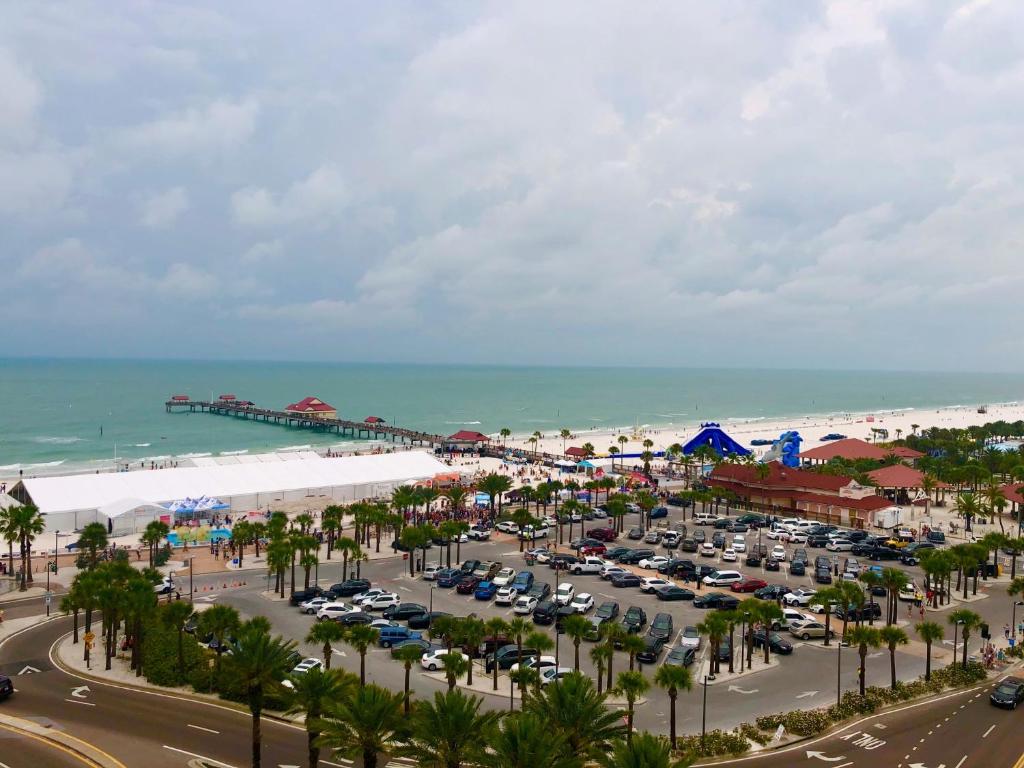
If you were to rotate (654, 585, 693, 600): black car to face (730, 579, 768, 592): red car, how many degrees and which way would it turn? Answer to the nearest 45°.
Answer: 0° — it already faces it

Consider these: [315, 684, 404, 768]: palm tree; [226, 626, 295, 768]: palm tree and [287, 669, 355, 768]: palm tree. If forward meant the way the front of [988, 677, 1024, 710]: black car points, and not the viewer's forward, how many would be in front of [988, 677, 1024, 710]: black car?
3

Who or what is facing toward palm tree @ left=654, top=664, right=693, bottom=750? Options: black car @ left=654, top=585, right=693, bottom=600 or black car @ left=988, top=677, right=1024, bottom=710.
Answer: black car @ left=988, top=677, right=1024, bottom=710

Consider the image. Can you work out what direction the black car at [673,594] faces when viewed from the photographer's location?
facing to the left of the viewer

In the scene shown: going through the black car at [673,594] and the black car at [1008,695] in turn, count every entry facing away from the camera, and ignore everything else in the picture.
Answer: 0

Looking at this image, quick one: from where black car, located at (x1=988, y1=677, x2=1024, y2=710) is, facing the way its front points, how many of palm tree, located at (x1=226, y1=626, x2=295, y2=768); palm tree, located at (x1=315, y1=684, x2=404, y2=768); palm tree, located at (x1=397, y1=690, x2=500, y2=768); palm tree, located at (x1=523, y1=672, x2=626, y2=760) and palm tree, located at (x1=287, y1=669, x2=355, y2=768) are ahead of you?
5

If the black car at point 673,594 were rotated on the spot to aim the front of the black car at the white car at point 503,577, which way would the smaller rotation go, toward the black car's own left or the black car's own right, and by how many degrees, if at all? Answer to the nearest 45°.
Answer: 0° — it already faces it
